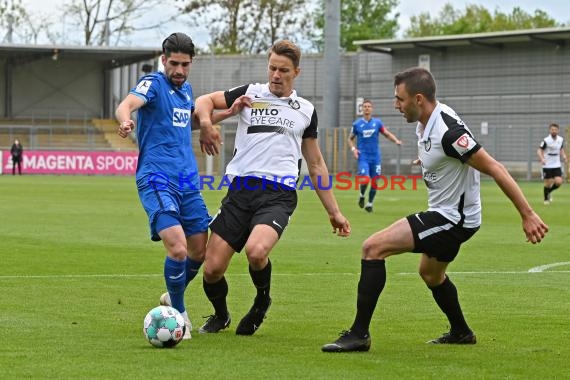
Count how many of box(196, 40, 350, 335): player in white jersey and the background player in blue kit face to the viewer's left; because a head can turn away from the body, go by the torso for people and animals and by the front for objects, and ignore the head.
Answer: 0

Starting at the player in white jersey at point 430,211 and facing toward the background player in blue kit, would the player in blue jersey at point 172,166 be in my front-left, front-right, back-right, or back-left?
front-left

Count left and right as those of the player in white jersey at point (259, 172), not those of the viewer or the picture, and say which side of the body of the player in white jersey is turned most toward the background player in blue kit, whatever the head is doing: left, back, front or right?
back

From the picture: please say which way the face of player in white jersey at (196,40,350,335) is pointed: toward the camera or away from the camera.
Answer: toward the camera

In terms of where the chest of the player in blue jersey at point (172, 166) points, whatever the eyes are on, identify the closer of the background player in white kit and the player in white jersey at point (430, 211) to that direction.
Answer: the player in white jersey

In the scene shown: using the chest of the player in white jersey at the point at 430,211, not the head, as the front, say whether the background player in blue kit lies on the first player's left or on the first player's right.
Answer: on the first player's right

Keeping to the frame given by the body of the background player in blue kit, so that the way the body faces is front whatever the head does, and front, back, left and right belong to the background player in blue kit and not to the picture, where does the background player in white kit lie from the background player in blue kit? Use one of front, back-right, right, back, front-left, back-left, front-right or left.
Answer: back-left

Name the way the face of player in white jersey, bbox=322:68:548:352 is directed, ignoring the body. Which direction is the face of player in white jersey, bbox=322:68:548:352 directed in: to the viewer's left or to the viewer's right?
to the viewer's left

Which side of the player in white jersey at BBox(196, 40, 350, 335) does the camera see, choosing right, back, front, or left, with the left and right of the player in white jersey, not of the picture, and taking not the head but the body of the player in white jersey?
front

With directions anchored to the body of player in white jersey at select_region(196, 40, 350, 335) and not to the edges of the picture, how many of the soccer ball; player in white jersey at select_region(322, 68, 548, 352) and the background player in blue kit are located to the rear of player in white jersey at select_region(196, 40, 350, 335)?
1

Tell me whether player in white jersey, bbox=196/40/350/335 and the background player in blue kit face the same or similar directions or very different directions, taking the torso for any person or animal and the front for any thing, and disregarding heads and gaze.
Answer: same or similar directions

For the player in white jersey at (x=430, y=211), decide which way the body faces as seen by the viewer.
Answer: to the viewer's left

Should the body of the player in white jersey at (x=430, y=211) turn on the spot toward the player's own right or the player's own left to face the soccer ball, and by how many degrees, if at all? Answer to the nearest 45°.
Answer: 0° — they already face it

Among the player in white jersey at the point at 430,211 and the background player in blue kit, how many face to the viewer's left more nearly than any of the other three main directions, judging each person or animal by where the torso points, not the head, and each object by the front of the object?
1

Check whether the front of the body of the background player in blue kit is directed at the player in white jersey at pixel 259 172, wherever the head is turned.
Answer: yes

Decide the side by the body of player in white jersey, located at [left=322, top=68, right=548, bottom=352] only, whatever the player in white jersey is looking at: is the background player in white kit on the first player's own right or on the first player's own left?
on the first player's own right

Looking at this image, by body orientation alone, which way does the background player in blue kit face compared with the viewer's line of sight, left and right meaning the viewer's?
facing the viewer

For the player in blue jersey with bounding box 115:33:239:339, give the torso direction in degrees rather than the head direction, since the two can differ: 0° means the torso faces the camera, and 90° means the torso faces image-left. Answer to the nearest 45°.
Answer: approximately 315°

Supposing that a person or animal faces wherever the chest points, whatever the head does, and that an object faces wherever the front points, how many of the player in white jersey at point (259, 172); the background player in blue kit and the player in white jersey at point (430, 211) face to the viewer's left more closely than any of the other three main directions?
1
